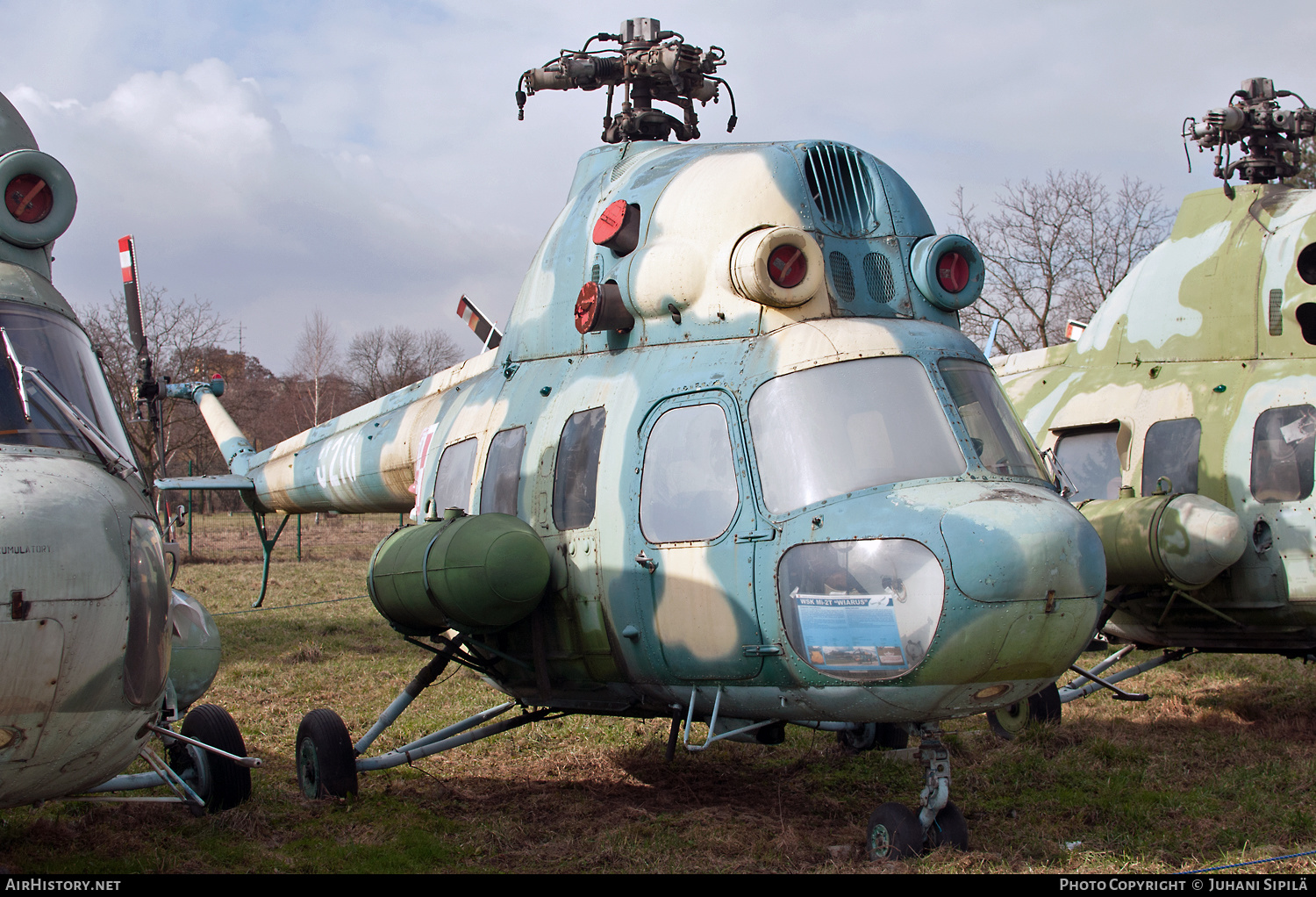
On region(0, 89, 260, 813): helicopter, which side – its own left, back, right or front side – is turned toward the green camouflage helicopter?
left

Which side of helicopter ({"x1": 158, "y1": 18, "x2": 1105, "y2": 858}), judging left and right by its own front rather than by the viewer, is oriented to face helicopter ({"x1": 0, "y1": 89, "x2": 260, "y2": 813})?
right

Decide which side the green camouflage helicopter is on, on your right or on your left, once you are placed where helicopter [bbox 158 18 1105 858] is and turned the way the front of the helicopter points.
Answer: on your left

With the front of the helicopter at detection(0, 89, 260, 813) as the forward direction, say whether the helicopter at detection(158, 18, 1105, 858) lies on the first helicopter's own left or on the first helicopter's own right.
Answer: on the first helicopter's own left

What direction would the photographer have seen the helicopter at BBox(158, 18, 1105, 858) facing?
facing the viewer and to the right of the viewer

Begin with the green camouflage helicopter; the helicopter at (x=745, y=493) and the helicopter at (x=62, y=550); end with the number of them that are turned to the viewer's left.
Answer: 0

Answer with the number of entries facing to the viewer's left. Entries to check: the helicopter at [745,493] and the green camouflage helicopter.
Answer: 0

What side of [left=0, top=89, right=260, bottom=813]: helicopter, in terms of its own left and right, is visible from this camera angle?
front

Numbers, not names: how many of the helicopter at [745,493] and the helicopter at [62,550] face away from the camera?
0
